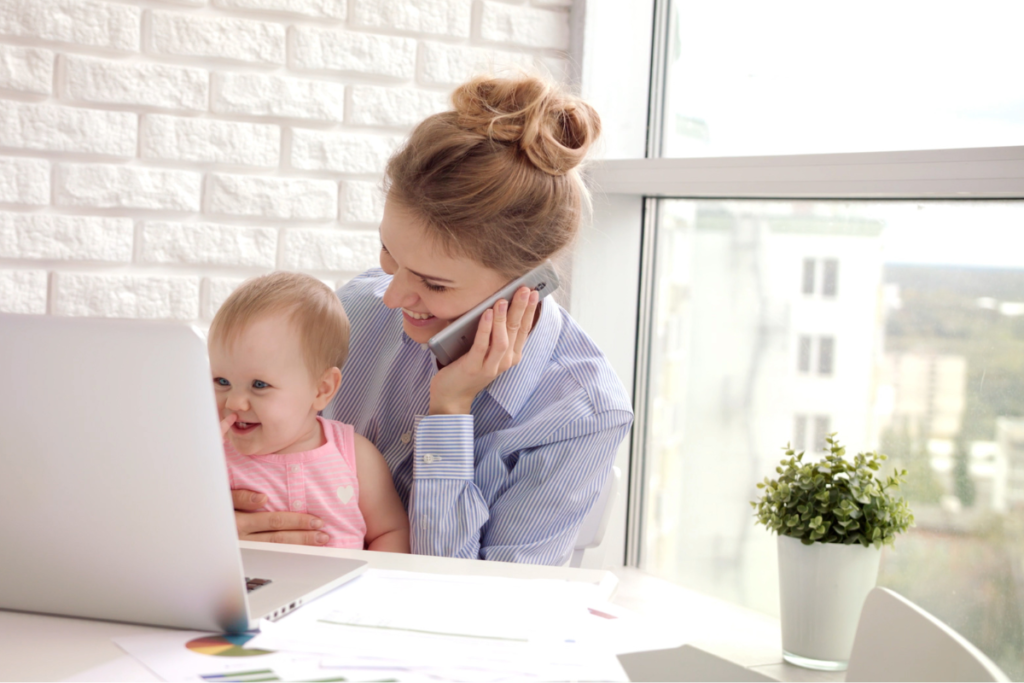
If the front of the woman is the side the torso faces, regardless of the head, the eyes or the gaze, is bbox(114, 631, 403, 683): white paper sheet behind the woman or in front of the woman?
in front

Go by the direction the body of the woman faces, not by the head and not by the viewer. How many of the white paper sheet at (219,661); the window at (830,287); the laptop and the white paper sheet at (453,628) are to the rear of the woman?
1

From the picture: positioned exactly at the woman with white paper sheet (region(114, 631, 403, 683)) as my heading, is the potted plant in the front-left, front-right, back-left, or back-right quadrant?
front-left

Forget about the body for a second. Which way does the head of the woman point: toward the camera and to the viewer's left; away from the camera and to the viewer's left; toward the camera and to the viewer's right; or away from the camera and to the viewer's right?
toward the camera and to the viewer's left

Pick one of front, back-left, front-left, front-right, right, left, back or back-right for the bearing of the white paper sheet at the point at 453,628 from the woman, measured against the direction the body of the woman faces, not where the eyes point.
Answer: front-left

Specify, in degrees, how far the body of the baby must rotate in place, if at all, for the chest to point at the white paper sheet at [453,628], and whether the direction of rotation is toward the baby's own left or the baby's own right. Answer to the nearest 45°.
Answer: approximately 45° to the baby's own left

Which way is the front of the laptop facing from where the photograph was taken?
facing away from the viewer and to the right of the viewer

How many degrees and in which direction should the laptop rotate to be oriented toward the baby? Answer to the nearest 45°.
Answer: approximately 45° to its left

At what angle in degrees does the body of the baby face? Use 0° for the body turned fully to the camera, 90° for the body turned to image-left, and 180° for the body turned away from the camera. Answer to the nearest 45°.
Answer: approximately 45°

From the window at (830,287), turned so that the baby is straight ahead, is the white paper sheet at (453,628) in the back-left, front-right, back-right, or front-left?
front-left

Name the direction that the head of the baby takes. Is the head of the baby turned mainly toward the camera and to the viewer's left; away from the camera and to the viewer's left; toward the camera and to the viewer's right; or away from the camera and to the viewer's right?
toward the camera and to the viewer's left

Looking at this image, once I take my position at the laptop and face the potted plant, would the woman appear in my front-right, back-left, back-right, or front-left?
front-left
